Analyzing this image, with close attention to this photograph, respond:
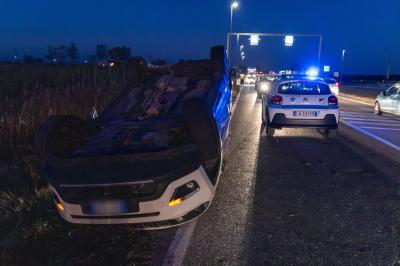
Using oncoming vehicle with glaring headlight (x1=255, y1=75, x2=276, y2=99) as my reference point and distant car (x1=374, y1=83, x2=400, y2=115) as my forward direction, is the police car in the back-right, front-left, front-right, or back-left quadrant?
front-right

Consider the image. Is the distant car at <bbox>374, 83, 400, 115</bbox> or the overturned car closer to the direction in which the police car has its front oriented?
the distant car

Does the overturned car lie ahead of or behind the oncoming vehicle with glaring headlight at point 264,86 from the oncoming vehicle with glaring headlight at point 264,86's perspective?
ahead

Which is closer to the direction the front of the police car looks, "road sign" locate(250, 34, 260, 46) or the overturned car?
the road sign

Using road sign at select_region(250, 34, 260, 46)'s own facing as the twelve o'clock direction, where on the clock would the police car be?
The police car is roughly at 12 o'clock from the road sign.

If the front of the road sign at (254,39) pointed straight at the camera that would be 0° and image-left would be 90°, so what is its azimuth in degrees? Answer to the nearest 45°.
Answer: approximately 0°

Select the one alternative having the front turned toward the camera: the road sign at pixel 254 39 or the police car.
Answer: the road sign

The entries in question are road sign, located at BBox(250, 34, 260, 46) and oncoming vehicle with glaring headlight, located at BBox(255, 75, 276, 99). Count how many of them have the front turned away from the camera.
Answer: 0

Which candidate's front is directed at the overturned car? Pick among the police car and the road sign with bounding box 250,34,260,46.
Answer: the road sign

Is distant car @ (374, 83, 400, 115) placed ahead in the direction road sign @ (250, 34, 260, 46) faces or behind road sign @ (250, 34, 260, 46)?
ahead

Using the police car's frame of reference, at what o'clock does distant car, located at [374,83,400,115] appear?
The distant car is roughly at 1 o'clock from the police car.

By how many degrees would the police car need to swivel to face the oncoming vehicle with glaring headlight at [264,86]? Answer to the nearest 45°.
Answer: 0° — it already faces it

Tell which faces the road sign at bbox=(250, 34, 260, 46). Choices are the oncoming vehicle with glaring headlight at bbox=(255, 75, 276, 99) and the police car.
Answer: the police car

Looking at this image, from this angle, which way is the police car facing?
away from the camera

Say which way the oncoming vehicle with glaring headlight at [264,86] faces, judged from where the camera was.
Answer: facing the viewer and to the left of the viewer

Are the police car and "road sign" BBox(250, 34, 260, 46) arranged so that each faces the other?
yes
